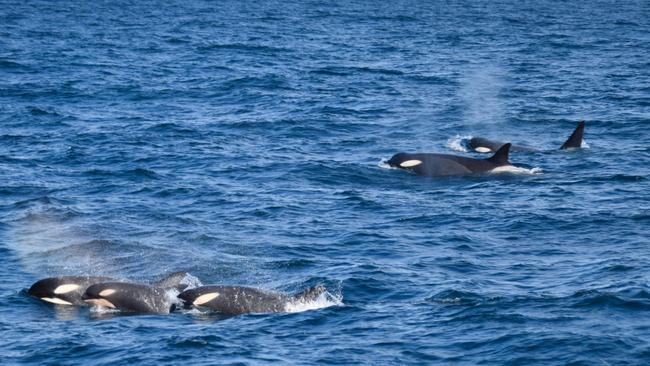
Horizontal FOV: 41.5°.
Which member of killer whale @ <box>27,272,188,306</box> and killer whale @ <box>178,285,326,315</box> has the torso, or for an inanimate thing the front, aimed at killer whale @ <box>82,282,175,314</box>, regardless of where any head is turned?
killer whale @ <box>178,285,326,315</box>

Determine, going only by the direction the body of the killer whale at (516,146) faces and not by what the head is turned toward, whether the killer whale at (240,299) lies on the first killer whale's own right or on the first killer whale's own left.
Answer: on the first killer whale's own left

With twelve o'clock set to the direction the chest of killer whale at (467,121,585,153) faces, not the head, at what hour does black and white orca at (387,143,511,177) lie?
The black and white orca is roughly at 10 o'clock from the killer whale.

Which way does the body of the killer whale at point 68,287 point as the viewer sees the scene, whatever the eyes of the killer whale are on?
to the viewer's left

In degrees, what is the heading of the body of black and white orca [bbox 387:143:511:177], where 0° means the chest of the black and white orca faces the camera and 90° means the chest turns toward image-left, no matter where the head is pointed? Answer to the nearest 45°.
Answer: approximately 90°

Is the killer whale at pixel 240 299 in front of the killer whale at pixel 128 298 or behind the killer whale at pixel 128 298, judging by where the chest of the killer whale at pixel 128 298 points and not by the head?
behind

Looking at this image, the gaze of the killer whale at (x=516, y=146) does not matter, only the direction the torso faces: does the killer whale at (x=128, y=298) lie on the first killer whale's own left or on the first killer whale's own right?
on the first killer whale's own left

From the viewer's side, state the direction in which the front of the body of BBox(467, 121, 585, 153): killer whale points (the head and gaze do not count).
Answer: to the viewer's left

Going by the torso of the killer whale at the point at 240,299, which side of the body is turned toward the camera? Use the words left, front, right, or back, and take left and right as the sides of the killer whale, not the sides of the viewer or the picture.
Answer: left

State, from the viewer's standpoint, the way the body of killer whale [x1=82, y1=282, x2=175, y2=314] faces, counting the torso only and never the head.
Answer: to the viewer's left

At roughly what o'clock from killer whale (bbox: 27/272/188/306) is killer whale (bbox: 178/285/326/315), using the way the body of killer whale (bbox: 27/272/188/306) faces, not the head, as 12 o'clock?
killer whale (bbox: 178/285/326/315) is roughly at 7 o'clock from killer whale (bbox: 27/272/188/306).
